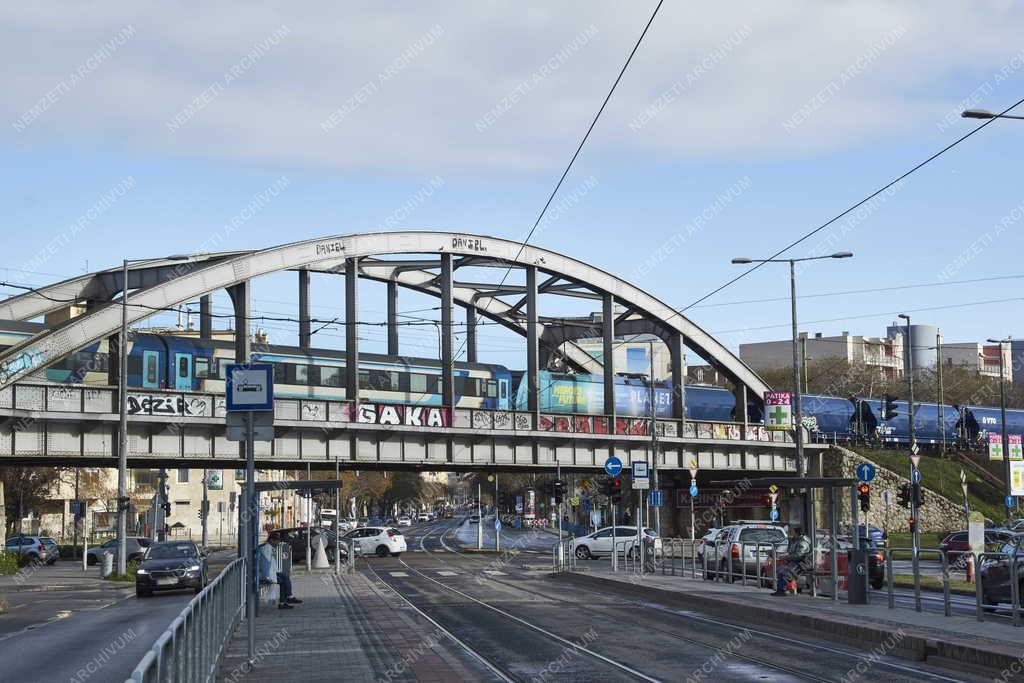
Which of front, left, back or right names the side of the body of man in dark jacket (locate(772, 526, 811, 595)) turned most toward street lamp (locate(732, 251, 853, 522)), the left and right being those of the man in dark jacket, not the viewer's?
right

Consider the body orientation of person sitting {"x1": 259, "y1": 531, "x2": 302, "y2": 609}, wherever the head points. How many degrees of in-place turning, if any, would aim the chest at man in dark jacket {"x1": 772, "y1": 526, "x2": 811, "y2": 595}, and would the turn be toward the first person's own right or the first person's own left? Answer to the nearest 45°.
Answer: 0° — they already face them

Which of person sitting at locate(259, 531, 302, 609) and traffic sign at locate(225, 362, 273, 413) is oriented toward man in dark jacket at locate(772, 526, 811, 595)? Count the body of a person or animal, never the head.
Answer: the person sitting

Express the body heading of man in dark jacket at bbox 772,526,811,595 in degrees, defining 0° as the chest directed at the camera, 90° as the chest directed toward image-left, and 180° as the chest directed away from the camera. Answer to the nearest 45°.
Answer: approximately 90°

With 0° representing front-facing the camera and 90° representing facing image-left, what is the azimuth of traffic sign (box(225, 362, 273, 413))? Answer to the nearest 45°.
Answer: approximately 0°

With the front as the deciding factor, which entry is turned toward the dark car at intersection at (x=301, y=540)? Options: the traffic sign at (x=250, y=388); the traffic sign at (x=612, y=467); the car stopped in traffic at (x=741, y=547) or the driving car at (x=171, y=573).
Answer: the car stopped in traffic at (x=741, y=547)

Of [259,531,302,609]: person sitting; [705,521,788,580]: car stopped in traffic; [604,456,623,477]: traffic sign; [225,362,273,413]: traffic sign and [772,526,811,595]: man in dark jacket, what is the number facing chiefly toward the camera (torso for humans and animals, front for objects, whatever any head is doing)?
2

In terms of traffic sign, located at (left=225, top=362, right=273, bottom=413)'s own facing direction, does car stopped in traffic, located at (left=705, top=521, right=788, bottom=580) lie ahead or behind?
behind

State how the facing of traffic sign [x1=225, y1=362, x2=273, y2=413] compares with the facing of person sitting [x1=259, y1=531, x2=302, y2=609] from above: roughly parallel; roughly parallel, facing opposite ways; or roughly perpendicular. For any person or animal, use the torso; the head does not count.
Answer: roughly perpendicular

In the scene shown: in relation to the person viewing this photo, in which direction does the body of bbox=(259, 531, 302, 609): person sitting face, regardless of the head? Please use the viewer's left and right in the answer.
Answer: facing to the right of the viewer
